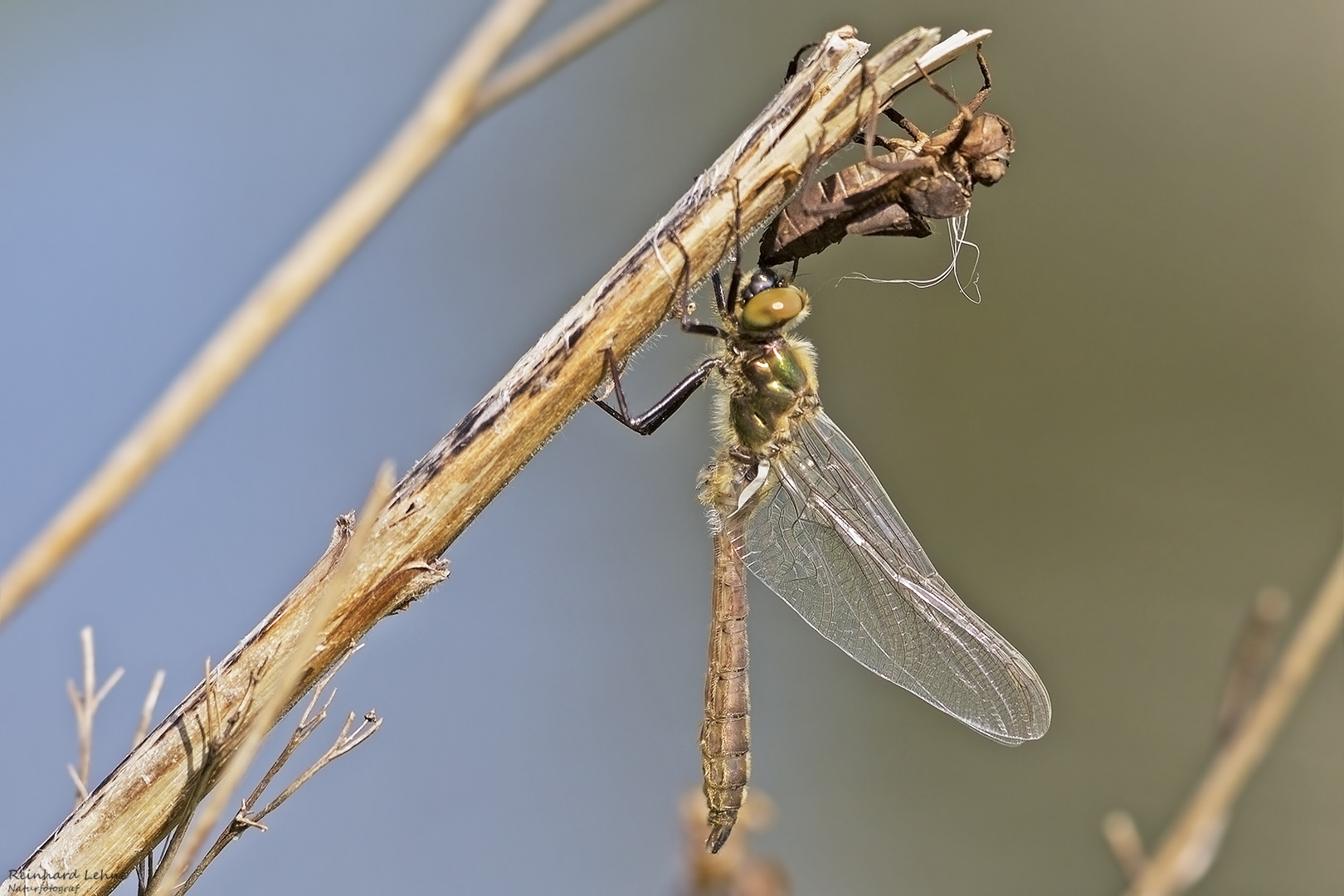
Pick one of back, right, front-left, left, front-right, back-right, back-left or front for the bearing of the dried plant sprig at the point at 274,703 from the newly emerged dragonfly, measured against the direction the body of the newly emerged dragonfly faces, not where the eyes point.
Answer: left

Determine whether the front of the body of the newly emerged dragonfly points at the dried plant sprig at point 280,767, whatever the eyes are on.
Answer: no

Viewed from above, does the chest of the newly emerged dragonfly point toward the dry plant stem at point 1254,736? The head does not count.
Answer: no

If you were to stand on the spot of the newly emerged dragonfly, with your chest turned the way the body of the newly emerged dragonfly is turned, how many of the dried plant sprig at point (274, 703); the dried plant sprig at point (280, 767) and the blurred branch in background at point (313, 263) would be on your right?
0

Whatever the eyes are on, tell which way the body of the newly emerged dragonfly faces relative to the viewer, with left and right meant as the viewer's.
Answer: facing to the left of the viewer
